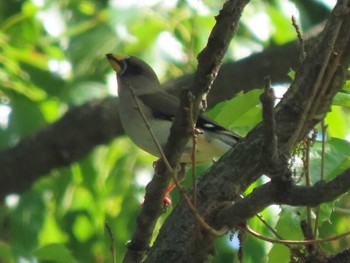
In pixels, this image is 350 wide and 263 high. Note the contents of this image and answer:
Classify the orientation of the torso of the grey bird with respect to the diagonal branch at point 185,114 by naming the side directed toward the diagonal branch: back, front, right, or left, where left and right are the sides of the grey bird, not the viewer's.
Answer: left

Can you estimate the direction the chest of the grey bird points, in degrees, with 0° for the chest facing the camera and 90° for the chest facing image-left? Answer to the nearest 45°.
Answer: approximately 90°

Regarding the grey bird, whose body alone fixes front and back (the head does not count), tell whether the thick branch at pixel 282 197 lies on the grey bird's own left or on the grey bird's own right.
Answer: on the grey bird's own left

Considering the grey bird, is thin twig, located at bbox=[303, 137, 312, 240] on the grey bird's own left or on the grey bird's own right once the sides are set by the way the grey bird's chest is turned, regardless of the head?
on the grey bird's own left
